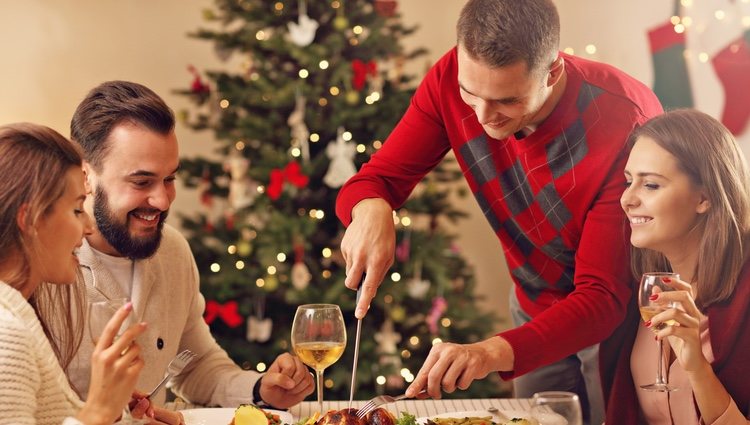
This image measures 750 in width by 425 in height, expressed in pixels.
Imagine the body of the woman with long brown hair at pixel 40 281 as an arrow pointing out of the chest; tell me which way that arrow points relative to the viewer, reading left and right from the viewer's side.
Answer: facing to the right of the viewer

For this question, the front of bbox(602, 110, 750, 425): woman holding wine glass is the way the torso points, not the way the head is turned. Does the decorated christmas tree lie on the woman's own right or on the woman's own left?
on the woman's own right

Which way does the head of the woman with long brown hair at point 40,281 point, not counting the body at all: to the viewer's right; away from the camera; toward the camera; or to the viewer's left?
to the viewer's right

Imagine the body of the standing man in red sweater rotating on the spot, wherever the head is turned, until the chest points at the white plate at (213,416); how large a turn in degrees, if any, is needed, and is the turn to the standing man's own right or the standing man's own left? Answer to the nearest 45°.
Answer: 0° — they already face it

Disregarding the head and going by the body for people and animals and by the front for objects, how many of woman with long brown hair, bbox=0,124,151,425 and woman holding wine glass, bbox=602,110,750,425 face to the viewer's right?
1

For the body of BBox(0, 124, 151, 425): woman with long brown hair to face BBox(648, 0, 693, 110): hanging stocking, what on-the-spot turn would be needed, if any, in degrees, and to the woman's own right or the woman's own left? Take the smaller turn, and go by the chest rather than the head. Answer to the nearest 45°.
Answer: approximately 45° to the woman's own left

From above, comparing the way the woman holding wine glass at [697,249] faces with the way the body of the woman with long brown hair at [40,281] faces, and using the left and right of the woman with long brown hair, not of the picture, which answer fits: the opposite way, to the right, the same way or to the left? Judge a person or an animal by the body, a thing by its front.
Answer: the opposite way

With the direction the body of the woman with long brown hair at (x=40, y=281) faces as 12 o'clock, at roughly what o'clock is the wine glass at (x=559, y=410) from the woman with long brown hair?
The wine glass is roughly at 1 o'clock from the woman with long brown hair.

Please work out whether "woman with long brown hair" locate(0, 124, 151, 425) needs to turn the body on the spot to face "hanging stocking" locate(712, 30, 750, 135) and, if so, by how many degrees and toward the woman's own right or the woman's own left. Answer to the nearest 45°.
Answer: approximately 45° to the woman's own left
